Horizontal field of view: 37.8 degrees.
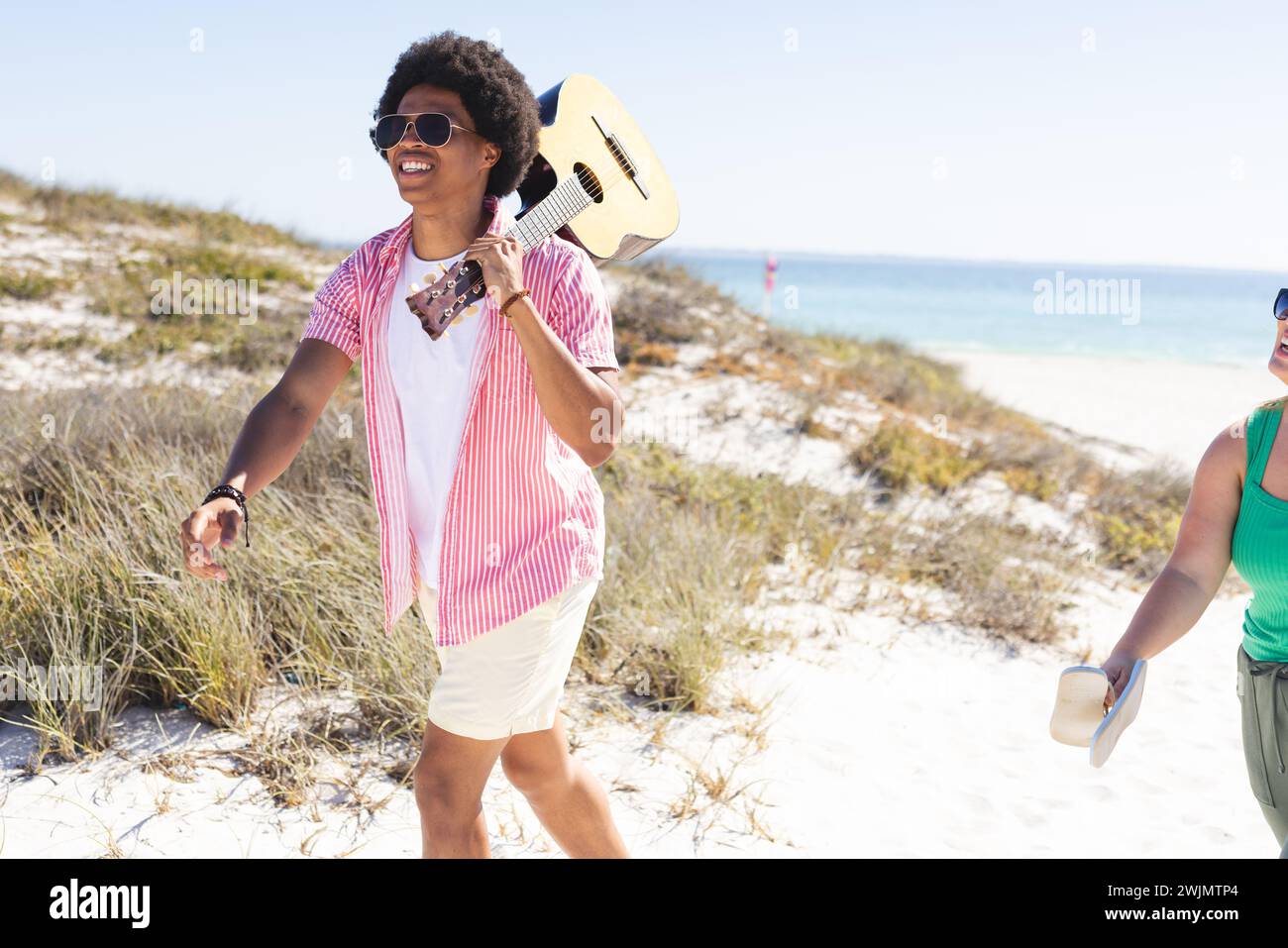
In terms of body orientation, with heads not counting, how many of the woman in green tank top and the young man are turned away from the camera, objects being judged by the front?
0

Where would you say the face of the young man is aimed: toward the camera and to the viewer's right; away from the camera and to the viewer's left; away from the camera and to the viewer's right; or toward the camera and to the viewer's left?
toward the camera and to the viewer's left

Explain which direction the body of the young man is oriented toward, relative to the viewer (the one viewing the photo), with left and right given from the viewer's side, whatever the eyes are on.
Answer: facing the viewer and to the left of the viewer

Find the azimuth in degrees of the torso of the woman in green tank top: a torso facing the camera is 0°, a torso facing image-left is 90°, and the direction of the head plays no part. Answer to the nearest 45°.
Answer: approximately 45°

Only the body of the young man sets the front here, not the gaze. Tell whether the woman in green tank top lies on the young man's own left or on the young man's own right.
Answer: on the young man's own left
